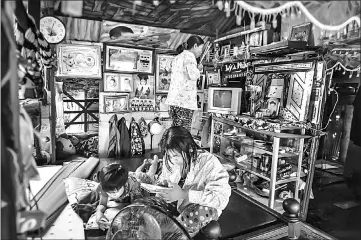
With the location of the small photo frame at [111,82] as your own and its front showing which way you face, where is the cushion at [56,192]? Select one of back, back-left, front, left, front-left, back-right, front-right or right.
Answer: front

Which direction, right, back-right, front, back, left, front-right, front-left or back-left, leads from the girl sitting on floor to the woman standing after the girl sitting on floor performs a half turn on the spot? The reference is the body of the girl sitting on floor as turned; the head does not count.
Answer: front-left

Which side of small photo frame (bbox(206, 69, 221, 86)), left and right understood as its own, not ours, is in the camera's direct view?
front

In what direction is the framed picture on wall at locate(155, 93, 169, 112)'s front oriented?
toward the camera

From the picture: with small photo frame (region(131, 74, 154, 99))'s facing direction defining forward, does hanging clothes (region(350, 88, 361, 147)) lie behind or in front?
in front

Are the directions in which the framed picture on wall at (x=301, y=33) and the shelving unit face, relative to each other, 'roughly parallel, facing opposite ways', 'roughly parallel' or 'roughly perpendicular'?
roughly parallel

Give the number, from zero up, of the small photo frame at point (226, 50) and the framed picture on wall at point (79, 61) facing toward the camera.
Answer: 2

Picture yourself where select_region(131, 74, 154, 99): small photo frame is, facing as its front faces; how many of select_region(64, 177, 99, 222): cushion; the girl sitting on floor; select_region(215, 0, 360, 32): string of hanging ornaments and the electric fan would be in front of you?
4

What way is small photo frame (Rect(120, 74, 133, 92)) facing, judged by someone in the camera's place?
facing the viewer

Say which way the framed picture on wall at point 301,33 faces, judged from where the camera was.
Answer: facing the viewer and to the left of the viewer

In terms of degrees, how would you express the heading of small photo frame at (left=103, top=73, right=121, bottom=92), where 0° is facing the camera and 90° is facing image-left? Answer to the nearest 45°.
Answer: approximately 0°

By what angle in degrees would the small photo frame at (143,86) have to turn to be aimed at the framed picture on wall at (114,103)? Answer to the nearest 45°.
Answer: approximately 90° to its right

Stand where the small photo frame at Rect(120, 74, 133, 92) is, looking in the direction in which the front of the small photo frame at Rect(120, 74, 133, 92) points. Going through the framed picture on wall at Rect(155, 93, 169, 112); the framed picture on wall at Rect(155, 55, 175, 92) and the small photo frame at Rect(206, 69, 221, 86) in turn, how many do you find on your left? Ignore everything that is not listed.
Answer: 3

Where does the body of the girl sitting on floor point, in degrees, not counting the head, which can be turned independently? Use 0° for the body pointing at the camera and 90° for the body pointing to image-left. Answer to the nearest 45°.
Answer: approximately 45°

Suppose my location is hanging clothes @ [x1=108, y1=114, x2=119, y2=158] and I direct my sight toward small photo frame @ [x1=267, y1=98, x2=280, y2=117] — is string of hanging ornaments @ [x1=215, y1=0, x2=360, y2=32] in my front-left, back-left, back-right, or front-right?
front-right
